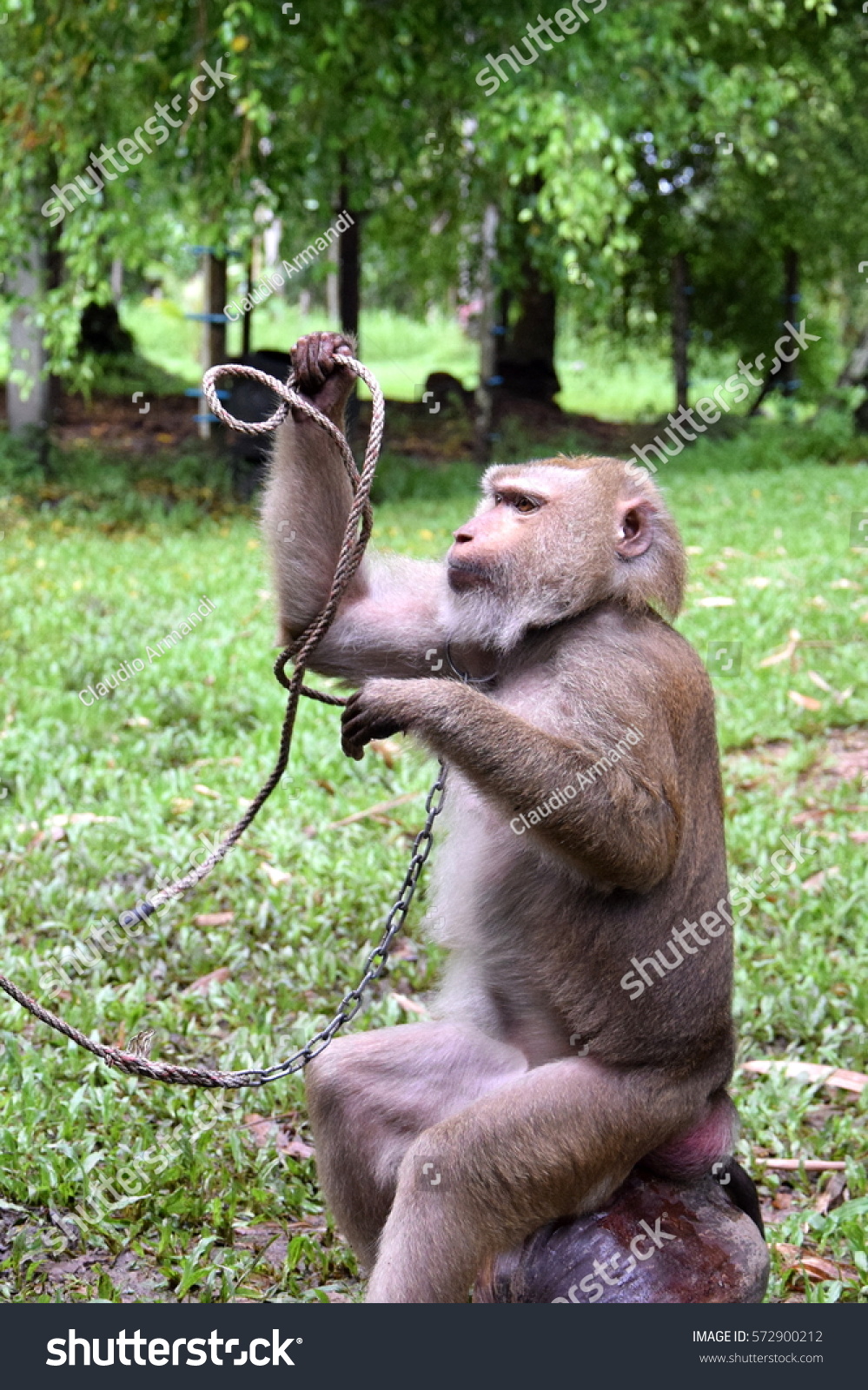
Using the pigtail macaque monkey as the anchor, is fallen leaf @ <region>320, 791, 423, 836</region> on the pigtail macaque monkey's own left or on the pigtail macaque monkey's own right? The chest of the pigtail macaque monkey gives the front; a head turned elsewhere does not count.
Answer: on the pigtail macaque monkey's own right

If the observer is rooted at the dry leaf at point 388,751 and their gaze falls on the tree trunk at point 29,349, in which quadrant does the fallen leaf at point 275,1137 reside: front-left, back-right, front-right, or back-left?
back-left

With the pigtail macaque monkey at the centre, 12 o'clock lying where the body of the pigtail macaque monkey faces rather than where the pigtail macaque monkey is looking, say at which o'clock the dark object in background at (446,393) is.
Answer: The dark object in background is roughly at 3 o'clock from the pigtail macaque monkey.

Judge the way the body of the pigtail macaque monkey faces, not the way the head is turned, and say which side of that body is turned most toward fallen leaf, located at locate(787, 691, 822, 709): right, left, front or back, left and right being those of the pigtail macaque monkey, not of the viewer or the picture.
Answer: right

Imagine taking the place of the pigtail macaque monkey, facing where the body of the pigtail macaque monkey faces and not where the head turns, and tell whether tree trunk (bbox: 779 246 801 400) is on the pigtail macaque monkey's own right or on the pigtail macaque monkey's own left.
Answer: on the pigtail macaque monkey's own right

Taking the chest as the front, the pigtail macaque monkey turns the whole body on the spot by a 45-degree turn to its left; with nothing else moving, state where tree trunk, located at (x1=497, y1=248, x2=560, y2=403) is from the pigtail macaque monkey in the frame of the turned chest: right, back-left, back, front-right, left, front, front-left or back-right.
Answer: back-right

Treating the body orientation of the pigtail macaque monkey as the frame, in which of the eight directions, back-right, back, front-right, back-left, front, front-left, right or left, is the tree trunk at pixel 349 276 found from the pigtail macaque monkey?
right

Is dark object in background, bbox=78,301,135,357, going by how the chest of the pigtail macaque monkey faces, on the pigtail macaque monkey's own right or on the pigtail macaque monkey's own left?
on the pigtail macaque monkey's own right

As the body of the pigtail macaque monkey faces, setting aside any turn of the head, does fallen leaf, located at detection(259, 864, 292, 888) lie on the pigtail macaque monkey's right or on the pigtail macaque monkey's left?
on the pigtail macaque monkey's right

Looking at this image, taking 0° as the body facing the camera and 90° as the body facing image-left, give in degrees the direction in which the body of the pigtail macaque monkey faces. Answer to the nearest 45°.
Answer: approximately 90°

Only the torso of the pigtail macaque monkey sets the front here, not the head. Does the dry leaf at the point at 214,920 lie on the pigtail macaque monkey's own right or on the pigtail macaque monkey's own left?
on the pigtail macaque monkey's own right
